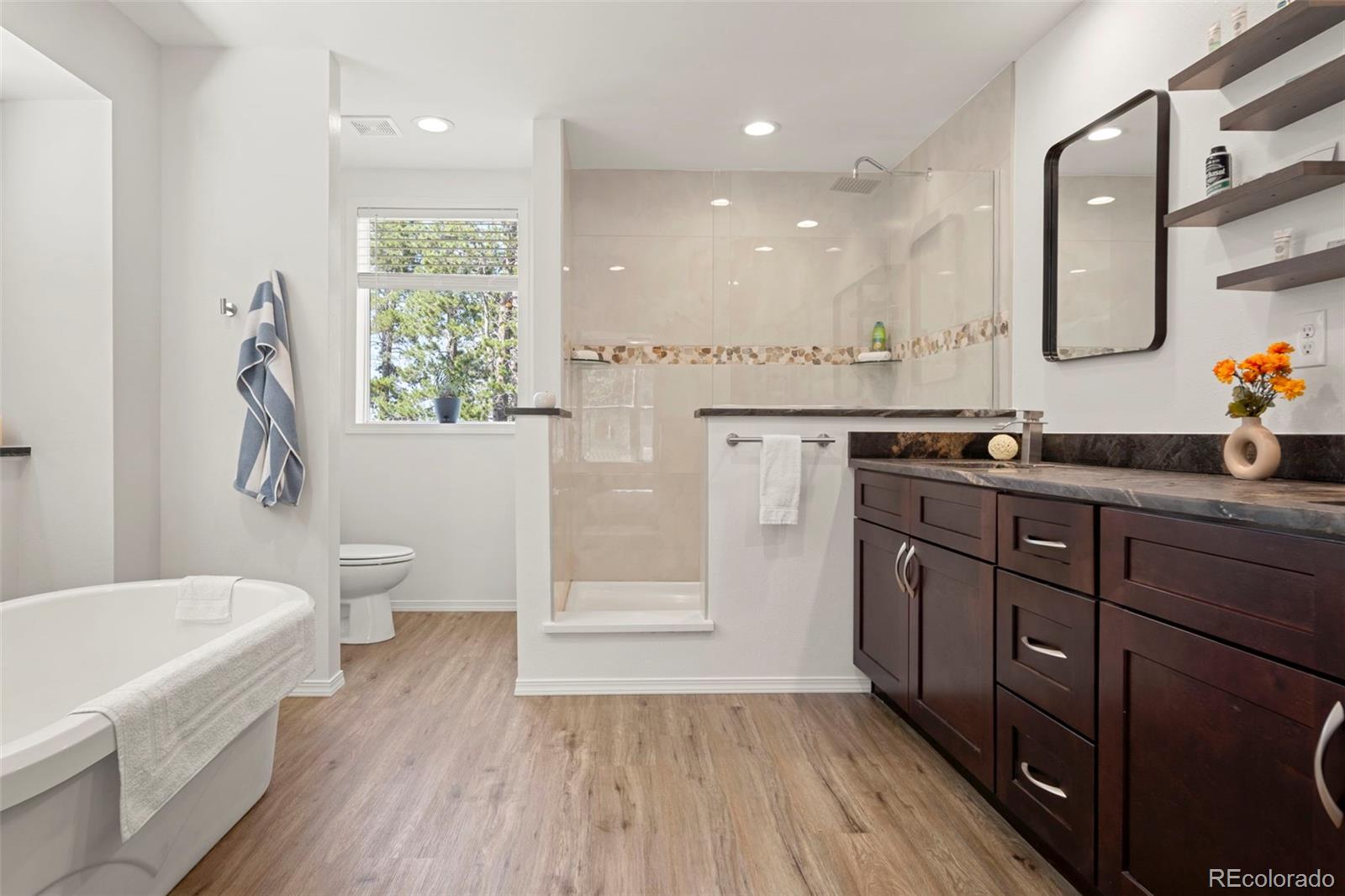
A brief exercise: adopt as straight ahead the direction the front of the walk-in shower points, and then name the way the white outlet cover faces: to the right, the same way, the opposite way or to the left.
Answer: to the right

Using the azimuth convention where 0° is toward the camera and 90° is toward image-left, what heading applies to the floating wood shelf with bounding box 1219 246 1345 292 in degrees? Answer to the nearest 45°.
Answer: approximately 45°

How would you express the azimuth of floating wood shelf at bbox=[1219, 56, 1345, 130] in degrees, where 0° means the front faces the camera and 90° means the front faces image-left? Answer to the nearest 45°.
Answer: approximately 45°

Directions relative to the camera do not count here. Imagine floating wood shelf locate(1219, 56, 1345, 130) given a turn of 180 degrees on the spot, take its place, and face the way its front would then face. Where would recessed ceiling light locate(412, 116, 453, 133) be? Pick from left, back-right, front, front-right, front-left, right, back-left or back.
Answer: back-left

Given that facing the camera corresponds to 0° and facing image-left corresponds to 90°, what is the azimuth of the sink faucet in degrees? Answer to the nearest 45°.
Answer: approximately 45°

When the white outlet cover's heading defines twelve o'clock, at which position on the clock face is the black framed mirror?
The black framed mirror is roughly at 3 o'clock from the white outlet cover.

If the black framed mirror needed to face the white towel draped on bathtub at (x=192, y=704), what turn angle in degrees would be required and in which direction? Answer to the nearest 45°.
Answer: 0° — it already faces it

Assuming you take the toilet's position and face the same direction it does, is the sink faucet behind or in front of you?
in front

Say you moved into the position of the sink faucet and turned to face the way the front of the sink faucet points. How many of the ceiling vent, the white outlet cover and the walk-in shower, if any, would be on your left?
1

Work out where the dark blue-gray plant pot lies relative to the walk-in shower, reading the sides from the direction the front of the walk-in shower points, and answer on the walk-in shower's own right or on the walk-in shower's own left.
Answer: on the walk-in shower's own right

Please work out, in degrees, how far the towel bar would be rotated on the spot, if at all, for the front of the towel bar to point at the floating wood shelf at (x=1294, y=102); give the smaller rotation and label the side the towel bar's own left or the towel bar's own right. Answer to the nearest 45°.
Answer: approximately 45° to the towel bar's own left
